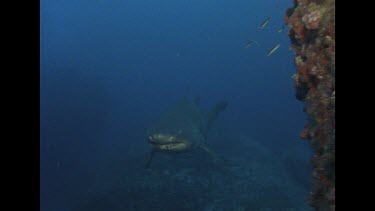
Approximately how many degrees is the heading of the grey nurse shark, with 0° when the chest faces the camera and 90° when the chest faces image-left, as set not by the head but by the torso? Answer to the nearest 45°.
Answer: approximately 45°
